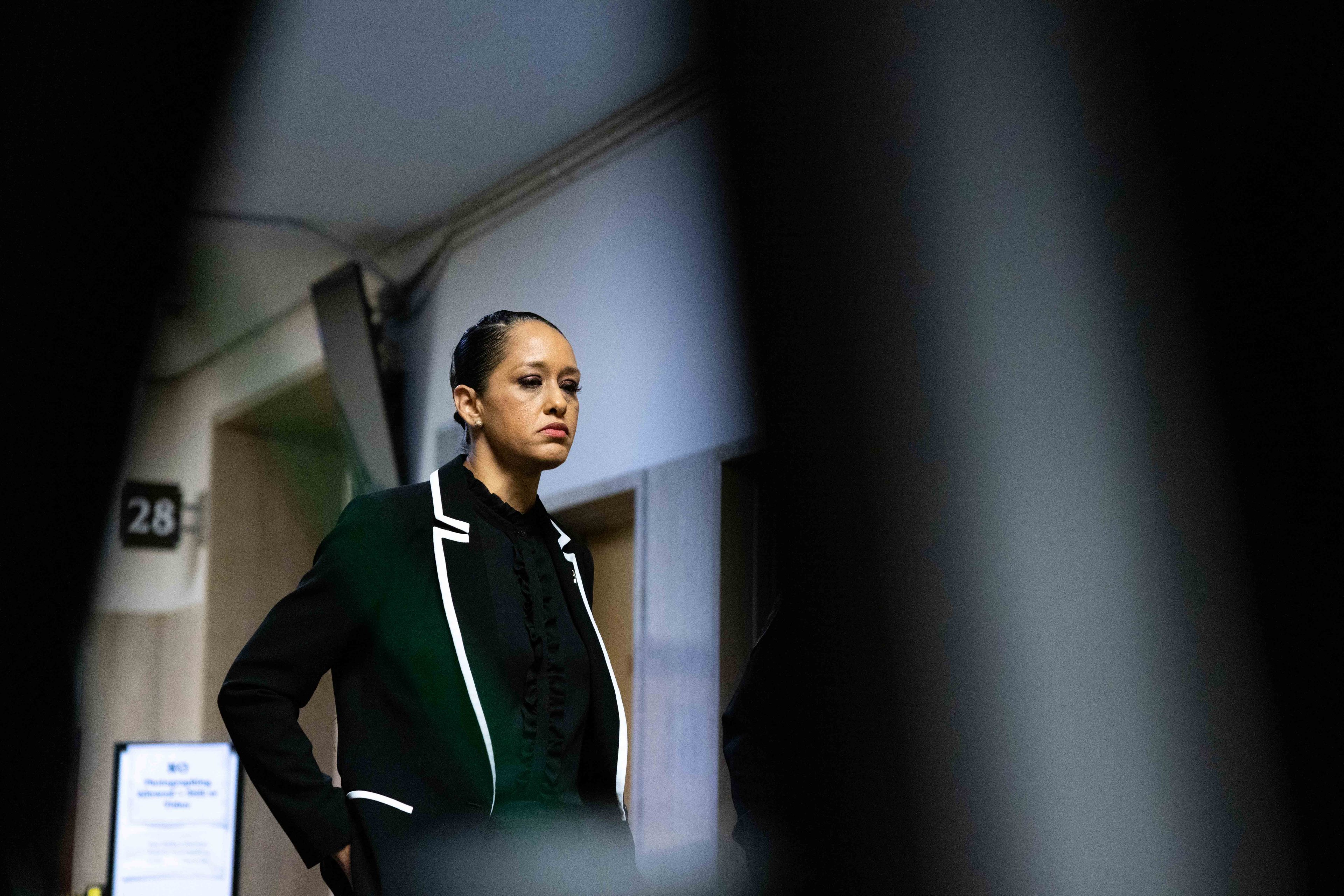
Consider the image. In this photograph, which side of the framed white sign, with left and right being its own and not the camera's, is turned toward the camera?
front

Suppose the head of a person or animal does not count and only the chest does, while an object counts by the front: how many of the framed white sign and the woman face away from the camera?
0

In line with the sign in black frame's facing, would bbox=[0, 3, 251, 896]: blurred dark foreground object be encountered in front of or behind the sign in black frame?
in front

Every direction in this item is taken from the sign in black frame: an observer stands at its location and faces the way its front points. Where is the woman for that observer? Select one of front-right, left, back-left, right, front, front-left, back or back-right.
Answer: front

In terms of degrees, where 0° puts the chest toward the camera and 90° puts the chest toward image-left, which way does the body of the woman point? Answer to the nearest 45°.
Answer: approximately 315°

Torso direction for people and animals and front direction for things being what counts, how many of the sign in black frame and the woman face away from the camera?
0

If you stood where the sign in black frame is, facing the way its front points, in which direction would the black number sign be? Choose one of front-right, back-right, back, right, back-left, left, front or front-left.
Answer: back

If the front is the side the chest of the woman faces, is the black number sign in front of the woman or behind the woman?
behind

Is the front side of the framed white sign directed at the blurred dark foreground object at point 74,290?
yes

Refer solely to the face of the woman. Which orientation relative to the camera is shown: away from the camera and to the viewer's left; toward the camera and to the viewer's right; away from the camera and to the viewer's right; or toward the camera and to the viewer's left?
toward the camera and to the viewer's right

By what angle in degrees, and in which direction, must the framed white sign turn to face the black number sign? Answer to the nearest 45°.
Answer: approximately 180°

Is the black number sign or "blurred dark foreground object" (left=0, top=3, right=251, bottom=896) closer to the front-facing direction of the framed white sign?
the blurred dark foreground object
